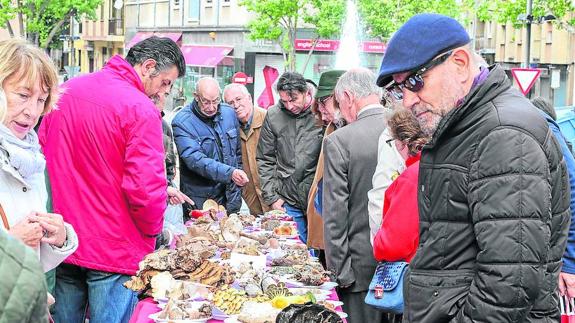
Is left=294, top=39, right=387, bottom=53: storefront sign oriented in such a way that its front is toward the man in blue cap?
yes

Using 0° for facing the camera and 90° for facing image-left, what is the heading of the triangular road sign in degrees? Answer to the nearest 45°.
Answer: approximately 0°

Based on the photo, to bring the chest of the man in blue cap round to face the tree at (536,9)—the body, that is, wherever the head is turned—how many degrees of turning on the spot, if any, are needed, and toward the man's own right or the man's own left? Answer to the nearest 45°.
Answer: approximately 135° to the man's own right

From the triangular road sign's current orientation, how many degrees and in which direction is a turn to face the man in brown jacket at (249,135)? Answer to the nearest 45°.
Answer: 0° — it already faces them

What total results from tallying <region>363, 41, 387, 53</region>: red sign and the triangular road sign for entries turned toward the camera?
2

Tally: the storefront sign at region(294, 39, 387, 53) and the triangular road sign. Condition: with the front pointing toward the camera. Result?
2

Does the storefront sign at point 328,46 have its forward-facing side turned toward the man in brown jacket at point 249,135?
yes
